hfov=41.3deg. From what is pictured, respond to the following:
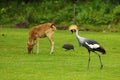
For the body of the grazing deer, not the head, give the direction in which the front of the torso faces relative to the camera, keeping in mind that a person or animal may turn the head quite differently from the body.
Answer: to the viewer's left
